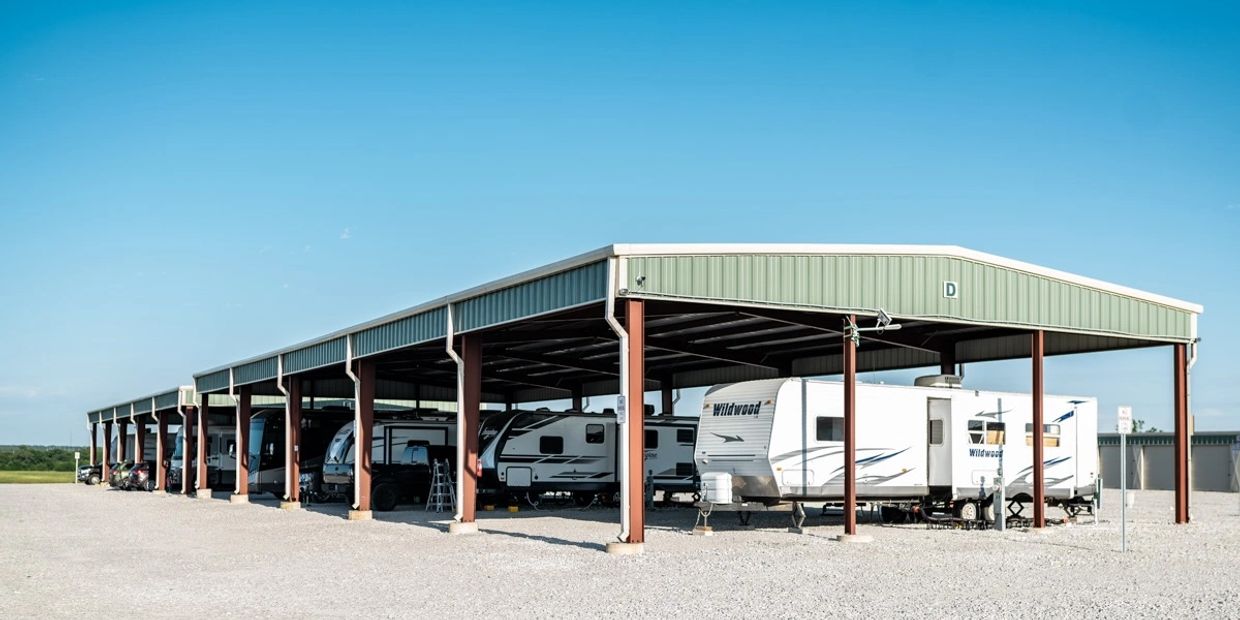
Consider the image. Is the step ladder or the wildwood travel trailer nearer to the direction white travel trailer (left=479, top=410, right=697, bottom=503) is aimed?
the step ladder

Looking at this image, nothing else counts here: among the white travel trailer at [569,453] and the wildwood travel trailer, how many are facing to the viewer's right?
0

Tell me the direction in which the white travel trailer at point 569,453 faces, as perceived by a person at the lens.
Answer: facing the viewer and to the left of the viewer

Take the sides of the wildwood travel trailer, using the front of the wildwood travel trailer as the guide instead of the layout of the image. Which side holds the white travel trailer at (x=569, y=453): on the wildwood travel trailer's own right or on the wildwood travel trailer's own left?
on the wildwood travel trailer's own right
